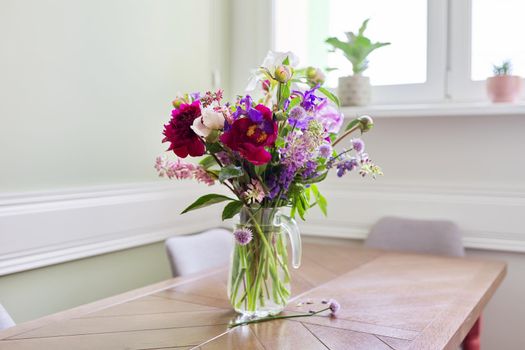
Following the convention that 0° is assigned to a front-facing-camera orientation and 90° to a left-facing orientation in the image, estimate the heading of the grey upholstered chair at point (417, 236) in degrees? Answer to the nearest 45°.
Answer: approximately 0°

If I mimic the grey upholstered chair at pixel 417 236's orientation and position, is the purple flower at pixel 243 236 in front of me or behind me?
in front

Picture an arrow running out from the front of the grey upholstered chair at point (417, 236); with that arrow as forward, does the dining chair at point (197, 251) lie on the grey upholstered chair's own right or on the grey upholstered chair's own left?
on the grey upholstered chair's own right

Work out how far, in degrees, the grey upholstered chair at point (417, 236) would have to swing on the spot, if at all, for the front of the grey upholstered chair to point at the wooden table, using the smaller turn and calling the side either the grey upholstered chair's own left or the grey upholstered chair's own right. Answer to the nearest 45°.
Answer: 0° — it already faces it

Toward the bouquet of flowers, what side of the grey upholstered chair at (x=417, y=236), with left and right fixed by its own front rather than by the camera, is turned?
front
